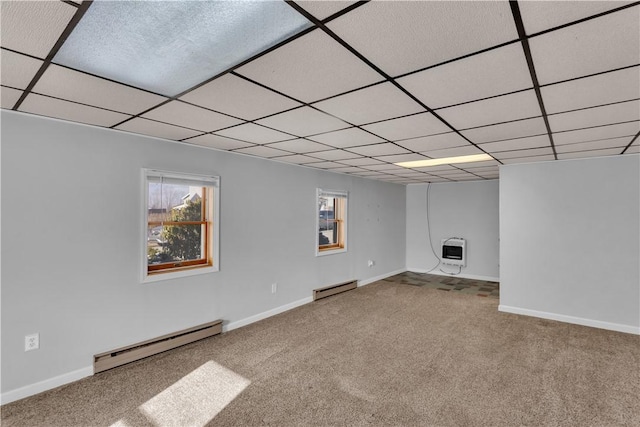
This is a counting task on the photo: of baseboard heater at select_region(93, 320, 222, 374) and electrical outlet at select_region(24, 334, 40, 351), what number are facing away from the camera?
0

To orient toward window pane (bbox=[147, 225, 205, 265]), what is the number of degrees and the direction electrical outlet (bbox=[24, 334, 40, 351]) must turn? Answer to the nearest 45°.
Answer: approximately 90° to its left

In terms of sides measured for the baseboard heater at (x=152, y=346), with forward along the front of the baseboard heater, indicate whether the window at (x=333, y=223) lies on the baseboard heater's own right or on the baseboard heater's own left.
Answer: on the baseboard heater's own left

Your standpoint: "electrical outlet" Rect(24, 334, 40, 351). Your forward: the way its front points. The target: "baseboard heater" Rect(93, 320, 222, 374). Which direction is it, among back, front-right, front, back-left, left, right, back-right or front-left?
left

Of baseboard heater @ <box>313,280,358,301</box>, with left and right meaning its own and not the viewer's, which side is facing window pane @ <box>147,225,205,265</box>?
right

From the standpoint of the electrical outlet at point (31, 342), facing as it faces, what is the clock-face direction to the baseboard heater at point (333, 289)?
The baseboard heater is roughly at 9 o'clock from the electrical outlet.

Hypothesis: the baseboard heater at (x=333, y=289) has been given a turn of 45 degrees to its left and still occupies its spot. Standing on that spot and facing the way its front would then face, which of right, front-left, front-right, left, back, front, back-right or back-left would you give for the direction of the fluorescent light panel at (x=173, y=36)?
right

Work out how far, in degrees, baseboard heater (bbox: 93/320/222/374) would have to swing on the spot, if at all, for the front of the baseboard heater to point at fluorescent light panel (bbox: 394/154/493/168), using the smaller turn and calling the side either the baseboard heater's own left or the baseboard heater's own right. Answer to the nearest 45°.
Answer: approximately 45° to the baseboard heater's own left

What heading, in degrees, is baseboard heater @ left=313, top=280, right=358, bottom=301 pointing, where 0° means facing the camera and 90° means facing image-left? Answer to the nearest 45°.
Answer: approximately 315°

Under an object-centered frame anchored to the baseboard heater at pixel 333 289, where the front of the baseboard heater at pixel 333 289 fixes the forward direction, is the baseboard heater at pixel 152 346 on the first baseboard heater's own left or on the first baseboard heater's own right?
on the first baseboard heater's own right

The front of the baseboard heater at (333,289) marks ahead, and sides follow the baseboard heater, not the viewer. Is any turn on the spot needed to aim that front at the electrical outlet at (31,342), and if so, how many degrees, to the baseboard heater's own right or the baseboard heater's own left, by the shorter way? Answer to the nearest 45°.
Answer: approximately 90° to the baseboard heater's own right
